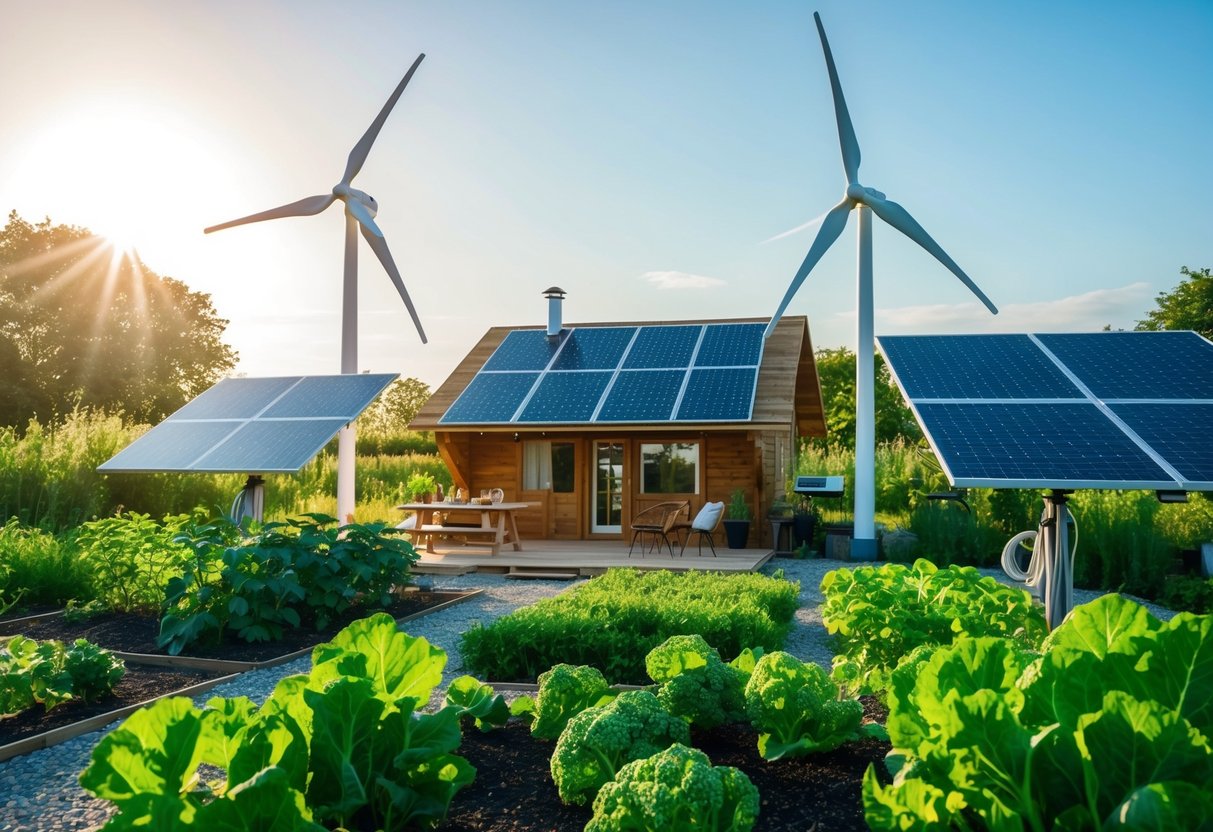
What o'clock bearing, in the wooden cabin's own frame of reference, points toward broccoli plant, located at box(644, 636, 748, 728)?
The broccoli plant is roughly at 12 o'clock from the wooden cabin.

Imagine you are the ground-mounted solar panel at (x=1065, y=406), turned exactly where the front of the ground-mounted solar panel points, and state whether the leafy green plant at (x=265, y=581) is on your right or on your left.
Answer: on your right

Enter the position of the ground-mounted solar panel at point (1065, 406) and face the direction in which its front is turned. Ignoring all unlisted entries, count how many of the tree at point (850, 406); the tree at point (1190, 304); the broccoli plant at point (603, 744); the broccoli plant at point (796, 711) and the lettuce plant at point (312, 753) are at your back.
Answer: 2

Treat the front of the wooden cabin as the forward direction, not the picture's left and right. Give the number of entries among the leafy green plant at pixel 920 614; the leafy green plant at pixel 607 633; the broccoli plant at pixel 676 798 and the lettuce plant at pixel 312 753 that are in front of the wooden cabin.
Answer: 4

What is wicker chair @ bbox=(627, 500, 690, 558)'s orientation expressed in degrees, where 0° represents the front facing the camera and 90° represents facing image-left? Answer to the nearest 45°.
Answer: approximately 45°

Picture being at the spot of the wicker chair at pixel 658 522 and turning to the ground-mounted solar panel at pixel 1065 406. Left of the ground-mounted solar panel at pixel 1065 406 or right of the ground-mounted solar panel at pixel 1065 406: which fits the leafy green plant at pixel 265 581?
right

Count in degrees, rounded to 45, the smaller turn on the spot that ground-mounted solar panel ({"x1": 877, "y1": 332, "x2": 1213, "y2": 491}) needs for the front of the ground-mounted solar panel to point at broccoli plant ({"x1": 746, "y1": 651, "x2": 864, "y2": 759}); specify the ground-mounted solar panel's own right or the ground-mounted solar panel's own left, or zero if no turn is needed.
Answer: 0° — it already faces it
